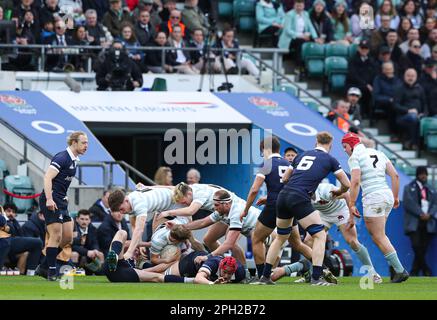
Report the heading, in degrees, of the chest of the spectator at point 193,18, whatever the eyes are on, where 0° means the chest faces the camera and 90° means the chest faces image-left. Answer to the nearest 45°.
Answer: approximately 0°

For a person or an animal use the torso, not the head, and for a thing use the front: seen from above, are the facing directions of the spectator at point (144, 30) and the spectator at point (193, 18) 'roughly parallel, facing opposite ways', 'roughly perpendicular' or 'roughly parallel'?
roughly parallel

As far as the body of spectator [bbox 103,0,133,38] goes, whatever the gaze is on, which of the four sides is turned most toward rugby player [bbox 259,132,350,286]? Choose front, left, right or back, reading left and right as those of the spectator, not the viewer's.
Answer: front

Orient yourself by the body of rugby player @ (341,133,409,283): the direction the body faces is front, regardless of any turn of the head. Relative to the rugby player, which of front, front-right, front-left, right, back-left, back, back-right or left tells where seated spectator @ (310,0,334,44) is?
front-right

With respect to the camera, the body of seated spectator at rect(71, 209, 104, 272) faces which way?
toward the camera

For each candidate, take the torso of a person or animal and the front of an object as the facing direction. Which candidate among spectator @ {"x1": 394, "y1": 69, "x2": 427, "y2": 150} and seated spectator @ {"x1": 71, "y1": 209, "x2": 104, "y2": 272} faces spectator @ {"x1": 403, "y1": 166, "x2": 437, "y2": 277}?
spectator @ {"x1": 394, "y1": 69, "x2": 427, "y2": 150}

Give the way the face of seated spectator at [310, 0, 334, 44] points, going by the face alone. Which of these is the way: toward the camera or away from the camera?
toward the camera

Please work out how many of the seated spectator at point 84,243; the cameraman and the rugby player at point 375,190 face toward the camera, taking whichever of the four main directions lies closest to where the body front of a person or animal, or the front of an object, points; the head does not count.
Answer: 2

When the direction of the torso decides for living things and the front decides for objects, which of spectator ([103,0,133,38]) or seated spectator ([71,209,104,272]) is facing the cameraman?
the spectator

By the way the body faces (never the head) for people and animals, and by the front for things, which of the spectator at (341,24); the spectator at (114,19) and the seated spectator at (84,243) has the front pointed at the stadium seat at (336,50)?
the spectator at (341,24)

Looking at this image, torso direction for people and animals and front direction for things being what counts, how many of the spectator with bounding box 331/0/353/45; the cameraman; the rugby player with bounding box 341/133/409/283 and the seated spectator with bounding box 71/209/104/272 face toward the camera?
3

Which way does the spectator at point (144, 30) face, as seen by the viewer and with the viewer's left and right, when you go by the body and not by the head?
facing the viewer

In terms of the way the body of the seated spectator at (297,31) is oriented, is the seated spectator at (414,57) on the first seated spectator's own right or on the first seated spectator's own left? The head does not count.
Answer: on the first seated spectator's own left

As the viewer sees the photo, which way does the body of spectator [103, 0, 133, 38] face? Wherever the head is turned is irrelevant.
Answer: toward the camera

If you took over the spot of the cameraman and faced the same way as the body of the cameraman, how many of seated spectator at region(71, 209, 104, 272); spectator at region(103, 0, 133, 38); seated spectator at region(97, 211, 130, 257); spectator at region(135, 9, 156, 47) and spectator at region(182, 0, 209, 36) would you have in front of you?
2

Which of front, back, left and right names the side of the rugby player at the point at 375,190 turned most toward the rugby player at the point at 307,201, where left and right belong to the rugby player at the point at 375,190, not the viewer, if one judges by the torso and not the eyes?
left

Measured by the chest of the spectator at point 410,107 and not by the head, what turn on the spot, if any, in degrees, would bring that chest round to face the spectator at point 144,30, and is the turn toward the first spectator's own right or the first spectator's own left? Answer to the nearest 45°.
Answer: approximately 90° to the first spectator's own right

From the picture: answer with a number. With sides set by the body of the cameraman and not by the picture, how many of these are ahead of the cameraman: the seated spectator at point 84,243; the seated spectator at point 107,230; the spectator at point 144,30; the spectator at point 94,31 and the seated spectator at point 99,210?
3
